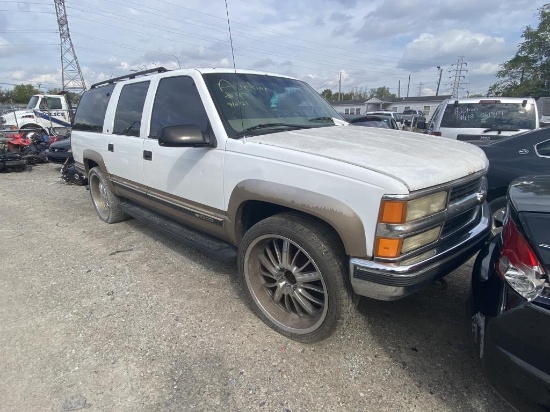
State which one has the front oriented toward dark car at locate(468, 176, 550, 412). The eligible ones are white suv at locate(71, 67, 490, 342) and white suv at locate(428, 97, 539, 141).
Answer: the white suv at locate(71, 67, 490, 342)

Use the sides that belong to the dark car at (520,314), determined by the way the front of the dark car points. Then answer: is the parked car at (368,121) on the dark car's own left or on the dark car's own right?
on the dark car's own left

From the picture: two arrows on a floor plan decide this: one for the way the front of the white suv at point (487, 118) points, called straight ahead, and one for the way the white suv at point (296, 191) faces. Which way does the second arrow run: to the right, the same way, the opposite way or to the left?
to the right

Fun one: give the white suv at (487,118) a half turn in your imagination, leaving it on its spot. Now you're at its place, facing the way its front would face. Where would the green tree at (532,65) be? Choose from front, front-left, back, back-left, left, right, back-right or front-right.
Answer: back

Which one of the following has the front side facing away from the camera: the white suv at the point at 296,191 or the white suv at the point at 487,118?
the white suv at the point at 487,118

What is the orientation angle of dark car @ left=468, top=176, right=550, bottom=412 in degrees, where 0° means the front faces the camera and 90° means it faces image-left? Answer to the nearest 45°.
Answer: approximately 225°

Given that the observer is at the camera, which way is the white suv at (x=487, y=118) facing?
facing away from the viewer

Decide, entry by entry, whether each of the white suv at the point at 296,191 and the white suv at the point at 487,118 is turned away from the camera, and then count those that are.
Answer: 1

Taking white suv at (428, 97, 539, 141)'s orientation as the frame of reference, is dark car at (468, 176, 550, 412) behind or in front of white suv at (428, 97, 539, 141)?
behind

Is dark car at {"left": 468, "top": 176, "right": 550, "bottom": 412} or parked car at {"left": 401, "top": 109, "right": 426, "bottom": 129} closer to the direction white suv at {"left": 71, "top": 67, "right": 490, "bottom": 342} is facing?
the dark car

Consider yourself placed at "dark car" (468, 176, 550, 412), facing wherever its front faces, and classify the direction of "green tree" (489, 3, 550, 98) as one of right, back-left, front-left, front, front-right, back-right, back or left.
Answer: front-left

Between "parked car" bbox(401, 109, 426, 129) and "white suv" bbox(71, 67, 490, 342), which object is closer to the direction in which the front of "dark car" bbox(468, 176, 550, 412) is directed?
the parked car

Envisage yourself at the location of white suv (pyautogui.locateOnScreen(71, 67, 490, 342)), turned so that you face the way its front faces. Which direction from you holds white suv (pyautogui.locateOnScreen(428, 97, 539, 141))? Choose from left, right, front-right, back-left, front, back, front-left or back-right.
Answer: left

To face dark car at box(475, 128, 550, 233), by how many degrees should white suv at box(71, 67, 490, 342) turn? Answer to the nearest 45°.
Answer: approximately 90° to its left

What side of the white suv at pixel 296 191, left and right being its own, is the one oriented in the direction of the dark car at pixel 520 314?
front

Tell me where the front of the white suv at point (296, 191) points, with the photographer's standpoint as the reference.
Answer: facing the viewer and to the right of the viewer
